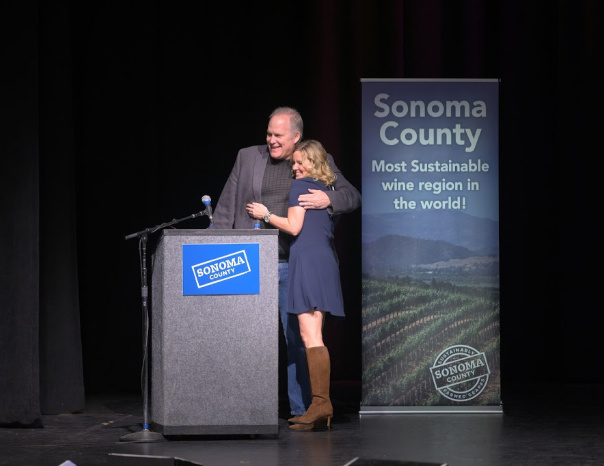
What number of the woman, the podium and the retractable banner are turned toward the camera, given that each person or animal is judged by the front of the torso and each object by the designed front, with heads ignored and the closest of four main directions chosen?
2

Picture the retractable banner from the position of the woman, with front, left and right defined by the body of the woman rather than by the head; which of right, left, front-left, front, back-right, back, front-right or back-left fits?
back-right

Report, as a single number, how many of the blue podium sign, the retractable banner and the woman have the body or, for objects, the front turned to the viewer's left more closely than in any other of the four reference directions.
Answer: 1

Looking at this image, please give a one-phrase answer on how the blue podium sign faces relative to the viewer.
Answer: facing the viewer

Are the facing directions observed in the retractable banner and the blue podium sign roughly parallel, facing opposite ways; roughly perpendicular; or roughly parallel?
roughly parallel

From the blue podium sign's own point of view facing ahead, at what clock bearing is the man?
The man is roughly at 7 o'clock from the blue podium sign.

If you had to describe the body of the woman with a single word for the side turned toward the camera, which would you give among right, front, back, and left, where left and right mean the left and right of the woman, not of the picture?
left

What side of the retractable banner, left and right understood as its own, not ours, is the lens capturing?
front

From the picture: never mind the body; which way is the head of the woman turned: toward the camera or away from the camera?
toward the camera
